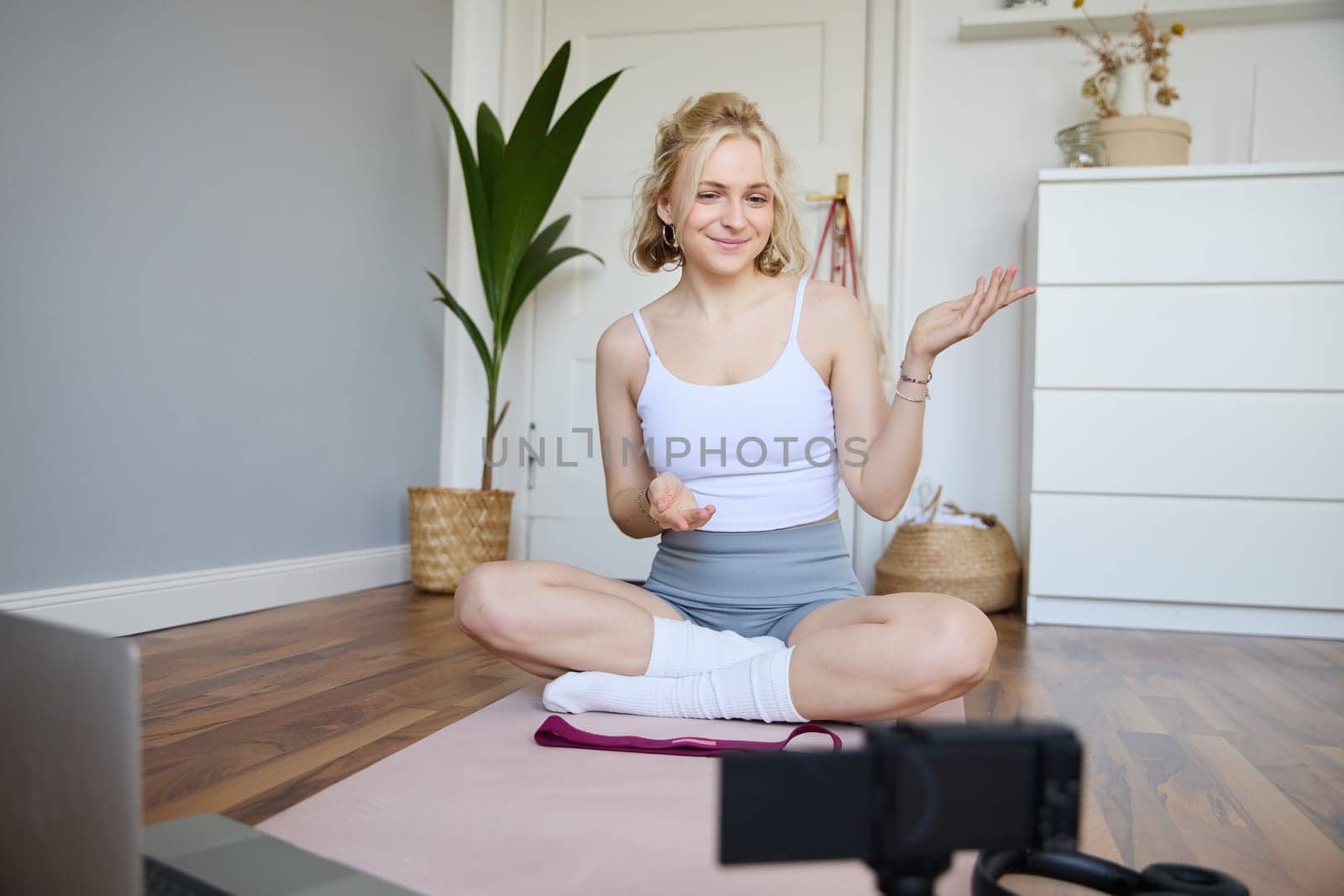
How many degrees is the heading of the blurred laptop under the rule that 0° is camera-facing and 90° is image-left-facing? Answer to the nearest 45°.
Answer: approximately 225°

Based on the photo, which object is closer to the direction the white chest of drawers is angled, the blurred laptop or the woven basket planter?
the blurred laptop

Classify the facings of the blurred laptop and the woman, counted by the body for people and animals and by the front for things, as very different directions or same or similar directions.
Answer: very different directions

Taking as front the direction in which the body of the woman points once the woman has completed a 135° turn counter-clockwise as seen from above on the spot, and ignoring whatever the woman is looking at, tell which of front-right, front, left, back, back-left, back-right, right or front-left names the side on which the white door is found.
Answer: front-left

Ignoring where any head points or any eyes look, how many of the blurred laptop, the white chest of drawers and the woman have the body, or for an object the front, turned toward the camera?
2

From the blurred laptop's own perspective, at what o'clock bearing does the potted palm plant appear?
The potted palm plant is roughly at 11 o'clock from the blurred laptop.

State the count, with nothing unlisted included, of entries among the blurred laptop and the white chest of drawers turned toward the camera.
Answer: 1

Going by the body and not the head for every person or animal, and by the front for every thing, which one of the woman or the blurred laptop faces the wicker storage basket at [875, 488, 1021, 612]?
the blurred laptop

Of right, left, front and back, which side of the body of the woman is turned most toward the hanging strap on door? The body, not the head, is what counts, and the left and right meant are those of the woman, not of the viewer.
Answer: back

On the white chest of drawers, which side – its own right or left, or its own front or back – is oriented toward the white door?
right

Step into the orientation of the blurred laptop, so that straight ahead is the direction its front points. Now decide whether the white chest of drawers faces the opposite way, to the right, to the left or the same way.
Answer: the opposite way
